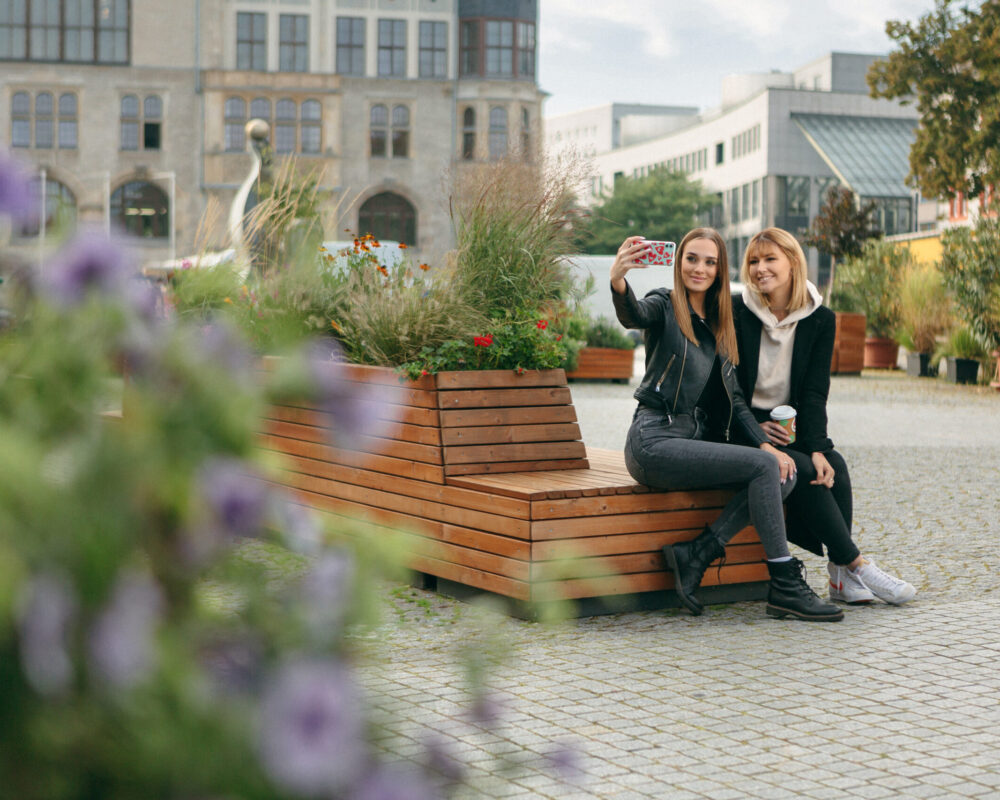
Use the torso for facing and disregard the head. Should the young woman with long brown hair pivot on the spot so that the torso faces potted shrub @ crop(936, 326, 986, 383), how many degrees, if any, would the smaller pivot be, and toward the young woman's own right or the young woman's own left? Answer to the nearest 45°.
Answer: approximately 135° to the young woman's own left

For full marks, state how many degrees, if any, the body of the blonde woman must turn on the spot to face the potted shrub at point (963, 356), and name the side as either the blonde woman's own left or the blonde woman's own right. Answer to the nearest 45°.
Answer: approximately 180°

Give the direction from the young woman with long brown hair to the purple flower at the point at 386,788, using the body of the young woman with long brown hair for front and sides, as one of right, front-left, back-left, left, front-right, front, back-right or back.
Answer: front-right

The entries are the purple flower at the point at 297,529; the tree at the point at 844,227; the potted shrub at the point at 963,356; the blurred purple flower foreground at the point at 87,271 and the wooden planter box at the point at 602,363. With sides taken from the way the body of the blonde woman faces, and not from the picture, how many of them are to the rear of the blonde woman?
3

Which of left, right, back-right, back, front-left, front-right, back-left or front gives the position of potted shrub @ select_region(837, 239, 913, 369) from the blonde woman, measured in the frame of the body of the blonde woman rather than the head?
back

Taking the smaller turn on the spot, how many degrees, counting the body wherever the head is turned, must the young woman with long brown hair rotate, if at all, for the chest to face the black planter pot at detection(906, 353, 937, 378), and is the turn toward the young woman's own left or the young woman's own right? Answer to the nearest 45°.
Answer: approximately 135° to the young woman's own left

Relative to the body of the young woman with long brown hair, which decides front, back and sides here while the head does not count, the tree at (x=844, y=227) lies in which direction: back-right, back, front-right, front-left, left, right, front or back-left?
back-left

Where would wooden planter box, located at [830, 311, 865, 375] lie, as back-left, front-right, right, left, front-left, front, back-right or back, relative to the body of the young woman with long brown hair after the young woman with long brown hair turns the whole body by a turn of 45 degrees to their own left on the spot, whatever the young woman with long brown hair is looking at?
left

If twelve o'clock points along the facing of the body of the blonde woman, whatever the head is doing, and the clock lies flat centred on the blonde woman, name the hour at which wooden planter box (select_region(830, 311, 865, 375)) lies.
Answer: The wooden planter box is roughly at 6 o'clock from the blonde woman.

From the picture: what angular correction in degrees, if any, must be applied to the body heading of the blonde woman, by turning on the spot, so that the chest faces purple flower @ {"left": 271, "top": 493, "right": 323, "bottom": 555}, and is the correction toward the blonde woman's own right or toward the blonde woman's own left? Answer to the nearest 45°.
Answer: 0° — they already face it

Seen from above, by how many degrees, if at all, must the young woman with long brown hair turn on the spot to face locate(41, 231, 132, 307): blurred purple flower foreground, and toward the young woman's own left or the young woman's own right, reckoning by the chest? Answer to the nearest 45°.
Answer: approximately 45° to the young woman's own right

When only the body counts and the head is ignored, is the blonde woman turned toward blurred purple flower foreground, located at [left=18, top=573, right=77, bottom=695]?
yes

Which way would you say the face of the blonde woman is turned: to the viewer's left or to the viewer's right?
to the viewer's left

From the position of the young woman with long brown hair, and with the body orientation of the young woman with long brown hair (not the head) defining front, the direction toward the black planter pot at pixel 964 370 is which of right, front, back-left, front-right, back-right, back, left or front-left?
back-left

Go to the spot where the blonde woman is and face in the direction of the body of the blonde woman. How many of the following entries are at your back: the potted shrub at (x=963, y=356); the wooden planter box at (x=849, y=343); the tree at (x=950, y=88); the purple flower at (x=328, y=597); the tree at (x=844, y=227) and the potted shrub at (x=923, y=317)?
5
